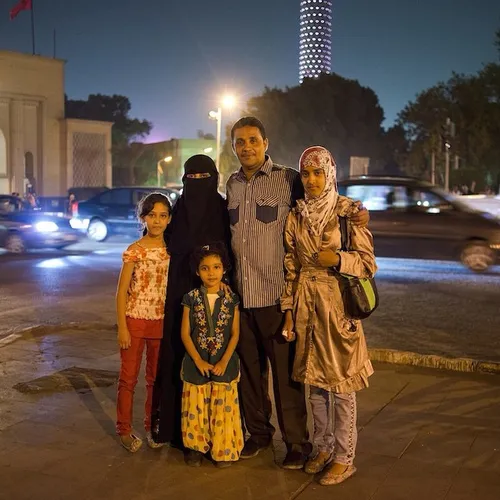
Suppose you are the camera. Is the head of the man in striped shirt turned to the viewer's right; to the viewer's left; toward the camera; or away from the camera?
toward the camera

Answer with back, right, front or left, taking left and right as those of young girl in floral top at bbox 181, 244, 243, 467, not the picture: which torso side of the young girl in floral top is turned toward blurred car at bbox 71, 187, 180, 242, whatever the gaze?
back

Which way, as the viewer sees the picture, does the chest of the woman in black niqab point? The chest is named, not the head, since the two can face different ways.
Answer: toward the camera

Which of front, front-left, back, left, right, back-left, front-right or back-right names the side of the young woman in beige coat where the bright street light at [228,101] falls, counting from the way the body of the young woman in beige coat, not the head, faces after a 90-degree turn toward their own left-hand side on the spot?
back-left

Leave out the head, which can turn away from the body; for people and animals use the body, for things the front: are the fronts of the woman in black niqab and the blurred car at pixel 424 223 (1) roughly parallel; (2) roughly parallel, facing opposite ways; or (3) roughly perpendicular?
roughly perpendicular

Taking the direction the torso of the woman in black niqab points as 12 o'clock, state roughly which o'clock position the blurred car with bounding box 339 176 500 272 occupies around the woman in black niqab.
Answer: The blurred car is roughly at 7 o'clock from the woman in black niqab.

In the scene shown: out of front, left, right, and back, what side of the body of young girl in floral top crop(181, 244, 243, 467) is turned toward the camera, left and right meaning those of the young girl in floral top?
front

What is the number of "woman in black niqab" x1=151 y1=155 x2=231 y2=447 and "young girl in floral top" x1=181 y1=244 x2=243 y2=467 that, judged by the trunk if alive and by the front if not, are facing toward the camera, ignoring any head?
2

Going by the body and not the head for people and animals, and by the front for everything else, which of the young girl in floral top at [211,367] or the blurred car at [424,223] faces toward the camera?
the young girl in floral top
